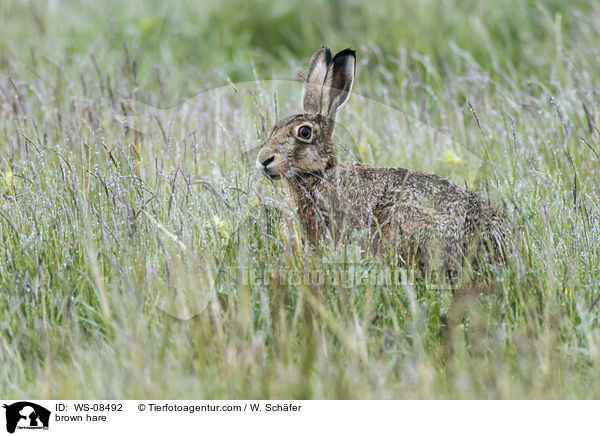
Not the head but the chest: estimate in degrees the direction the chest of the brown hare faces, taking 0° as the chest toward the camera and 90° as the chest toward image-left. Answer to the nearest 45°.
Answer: approximately 90°

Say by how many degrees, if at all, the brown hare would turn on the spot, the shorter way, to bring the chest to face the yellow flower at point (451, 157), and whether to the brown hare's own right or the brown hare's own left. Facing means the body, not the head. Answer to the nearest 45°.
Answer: approximately 135° to the brown hare's own right

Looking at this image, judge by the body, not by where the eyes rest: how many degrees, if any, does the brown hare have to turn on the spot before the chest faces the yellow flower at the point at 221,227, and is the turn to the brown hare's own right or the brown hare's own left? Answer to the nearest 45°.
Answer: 0° — it already faces it
